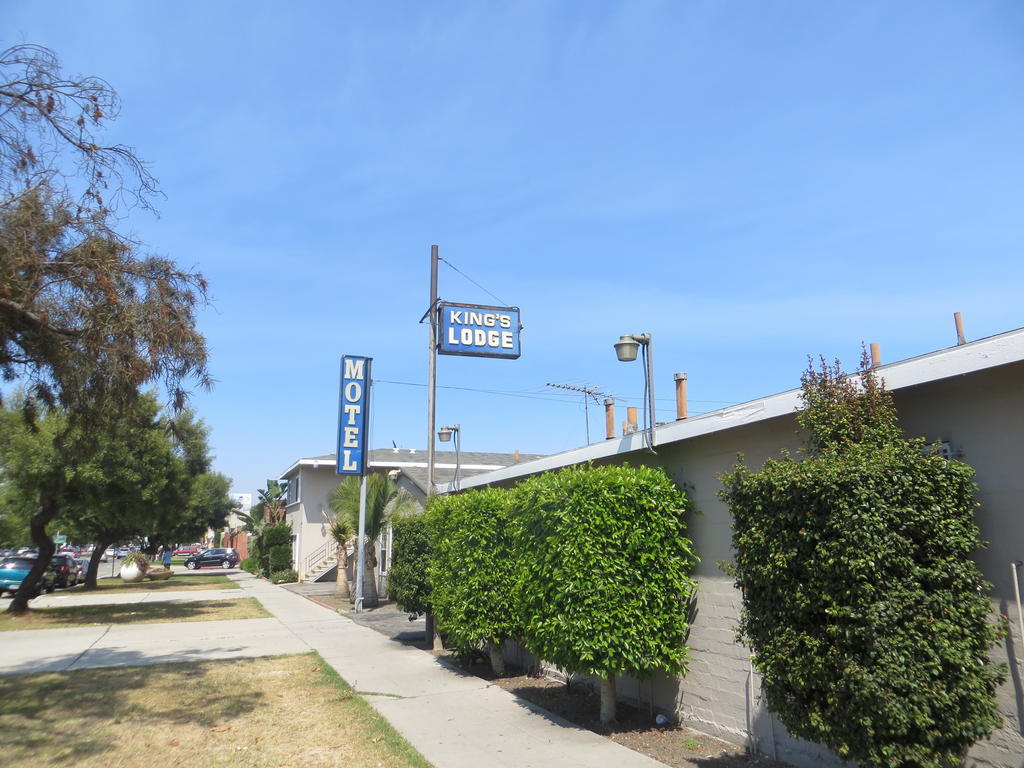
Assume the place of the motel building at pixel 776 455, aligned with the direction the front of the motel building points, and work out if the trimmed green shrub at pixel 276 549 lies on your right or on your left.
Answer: on your right

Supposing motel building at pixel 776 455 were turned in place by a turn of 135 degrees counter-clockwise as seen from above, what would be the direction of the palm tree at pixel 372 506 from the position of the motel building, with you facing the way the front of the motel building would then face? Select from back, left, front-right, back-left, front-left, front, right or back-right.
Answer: back-left

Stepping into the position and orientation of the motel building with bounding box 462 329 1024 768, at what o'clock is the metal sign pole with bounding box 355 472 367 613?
The metal sign pole is roughly at 3 o'clock from the motel building.

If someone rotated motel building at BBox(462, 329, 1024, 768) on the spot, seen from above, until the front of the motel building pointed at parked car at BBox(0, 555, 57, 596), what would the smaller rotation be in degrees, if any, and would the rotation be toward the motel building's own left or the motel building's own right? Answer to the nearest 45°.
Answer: approximately 90° to the motel building's own right

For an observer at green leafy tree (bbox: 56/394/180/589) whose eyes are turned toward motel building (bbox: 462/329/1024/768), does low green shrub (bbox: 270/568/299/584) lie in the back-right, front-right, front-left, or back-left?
back-left

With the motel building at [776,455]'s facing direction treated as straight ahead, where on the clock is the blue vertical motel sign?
The blue vertical motel sign is roughly at 3 o'clock from the motel building.

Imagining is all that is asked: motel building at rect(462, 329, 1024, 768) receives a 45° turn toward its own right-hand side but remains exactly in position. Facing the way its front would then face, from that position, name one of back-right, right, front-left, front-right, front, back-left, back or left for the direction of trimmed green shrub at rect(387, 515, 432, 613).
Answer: front-right

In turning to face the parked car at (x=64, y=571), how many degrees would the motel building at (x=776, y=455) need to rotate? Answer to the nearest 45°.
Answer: approximately 90° to its right

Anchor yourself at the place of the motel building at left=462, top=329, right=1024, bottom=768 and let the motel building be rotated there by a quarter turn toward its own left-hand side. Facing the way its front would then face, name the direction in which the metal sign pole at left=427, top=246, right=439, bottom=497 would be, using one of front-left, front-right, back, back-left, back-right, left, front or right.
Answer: back

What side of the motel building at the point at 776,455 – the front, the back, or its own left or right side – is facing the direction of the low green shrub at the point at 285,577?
right

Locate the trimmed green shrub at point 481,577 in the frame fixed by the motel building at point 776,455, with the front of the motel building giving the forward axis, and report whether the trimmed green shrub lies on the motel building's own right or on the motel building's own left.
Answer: on the motel building's own right

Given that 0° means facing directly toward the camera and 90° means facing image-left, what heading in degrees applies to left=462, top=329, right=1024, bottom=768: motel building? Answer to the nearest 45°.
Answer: approximately 45°
